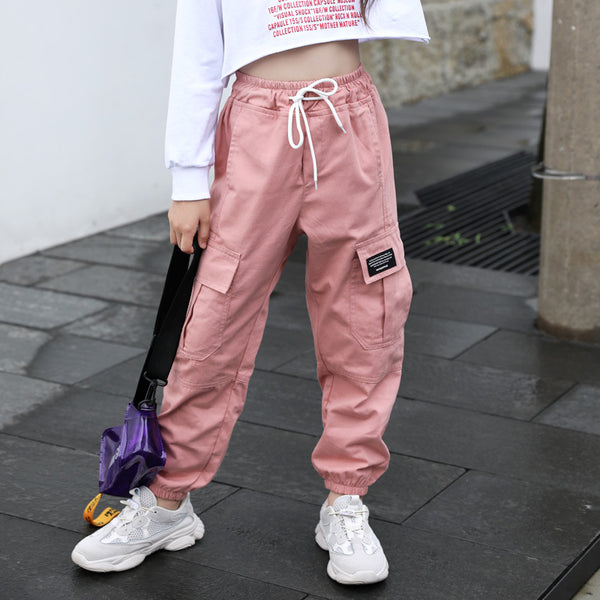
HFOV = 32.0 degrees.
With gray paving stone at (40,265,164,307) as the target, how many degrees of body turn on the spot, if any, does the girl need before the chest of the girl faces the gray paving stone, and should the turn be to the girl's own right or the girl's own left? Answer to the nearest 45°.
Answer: approximately 180°

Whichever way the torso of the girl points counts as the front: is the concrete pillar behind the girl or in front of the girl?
behind

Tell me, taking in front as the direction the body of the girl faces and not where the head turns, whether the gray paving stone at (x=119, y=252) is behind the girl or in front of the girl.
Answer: behind

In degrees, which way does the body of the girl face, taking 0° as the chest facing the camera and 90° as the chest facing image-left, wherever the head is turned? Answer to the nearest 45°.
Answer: approximately 0°

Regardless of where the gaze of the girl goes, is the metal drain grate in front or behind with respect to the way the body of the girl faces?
behind

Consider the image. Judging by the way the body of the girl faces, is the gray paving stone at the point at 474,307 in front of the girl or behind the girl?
behind

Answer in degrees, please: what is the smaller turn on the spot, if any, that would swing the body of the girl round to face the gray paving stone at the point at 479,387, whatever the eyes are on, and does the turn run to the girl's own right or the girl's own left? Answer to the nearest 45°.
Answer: approximately 135° to the girl's own left

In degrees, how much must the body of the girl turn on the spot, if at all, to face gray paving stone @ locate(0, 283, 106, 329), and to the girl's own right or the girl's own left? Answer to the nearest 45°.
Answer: approximately 135° to the girl's own right
